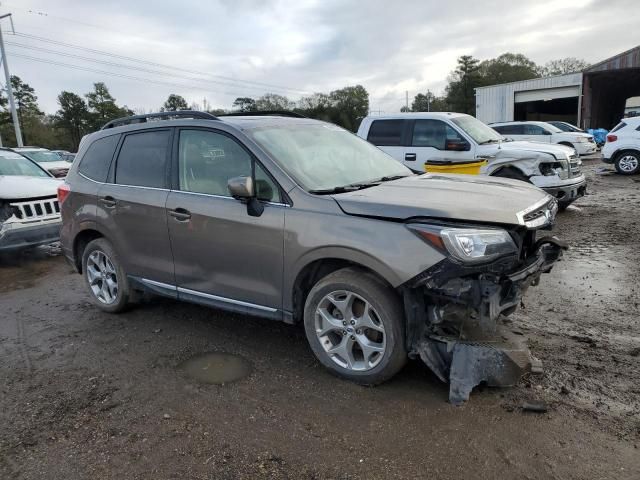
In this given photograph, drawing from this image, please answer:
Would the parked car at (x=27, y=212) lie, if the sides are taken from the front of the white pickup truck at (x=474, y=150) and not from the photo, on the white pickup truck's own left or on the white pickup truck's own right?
on the white pickup truck's own right

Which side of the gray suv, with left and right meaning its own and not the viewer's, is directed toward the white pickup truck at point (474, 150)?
left

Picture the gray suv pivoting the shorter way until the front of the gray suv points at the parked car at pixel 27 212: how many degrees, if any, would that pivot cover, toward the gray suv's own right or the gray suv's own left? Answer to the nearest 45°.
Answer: approximately 180°

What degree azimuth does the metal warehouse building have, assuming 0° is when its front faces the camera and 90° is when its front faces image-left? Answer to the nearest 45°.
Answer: approximately 45°
